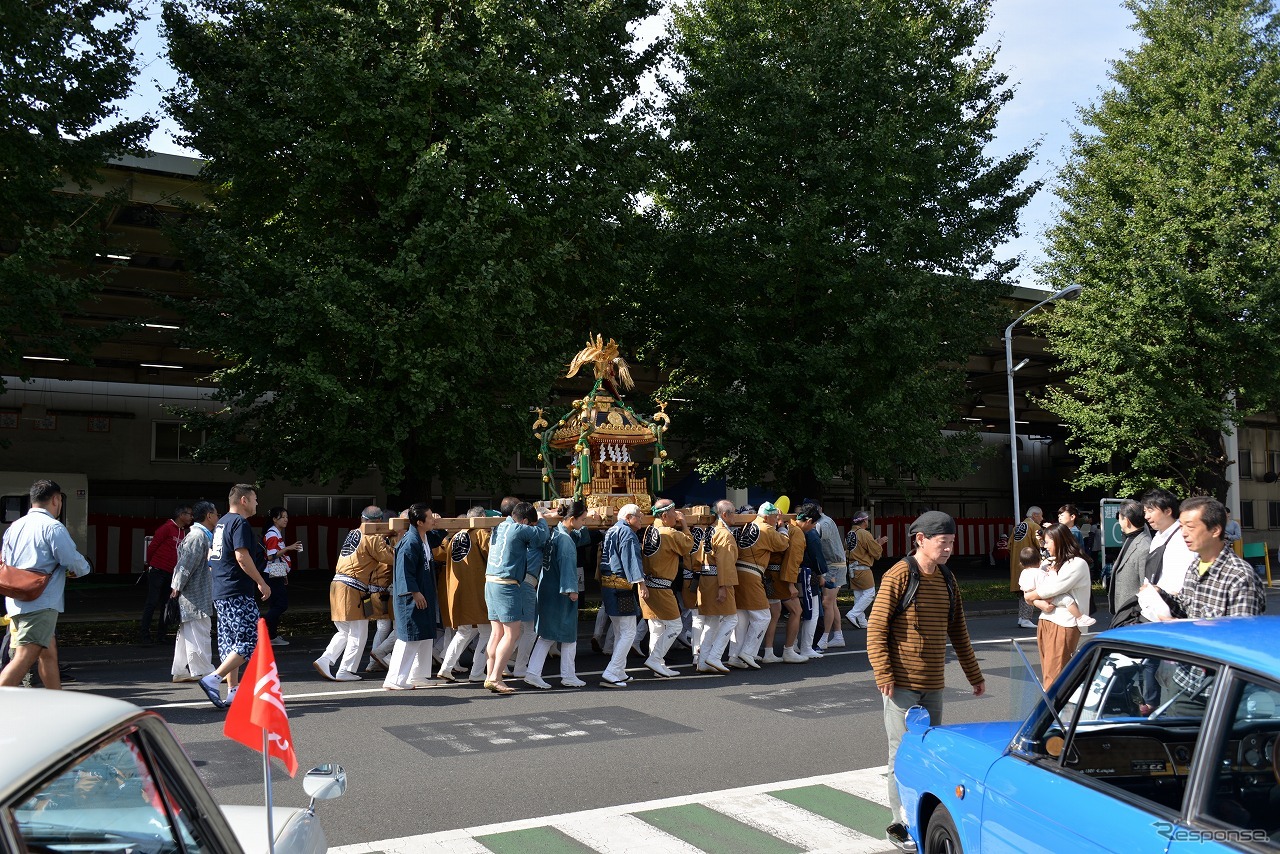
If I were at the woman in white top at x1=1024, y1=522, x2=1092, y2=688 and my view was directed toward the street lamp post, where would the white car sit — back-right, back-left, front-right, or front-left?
back-left

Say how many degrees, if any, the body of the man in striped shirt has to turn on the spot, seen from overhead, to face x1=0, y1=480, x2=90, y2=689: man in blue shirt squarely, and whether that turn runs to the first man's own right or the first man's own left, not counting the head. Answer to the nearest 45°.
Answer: approximately 135° to the first man's own right

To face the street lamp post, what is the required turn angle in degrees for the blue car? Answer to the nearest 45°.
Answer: approximately 45° to its right

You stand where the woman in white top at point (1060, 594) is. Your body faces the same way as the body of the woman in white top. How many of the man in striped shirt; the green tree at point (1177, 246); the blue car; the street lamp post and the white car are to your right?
2

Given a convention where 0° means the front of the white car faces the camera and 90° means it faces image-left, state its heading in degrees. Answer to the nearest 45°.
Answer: approximately 225°

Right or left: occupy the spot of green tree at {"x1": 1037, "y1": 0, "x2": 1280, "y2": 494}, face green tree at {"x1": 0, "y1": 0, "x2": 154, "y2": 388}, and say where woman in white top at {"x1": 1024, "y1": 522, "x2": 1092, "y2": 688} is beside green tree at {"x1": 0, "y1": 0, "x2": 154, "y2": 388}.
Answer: left

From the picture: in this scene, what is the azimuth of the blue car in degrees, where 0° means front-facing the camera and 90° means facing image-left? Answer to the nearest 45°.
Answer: approximately 135°

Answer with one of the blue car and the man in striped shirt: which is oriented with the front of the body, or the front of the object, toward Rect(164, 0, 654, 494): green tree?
the blue car

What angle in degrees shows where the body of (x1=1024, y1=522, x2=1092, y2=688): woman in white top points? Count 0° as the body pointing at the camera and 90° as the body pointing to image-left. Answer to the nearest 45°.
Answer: approximately 90°
